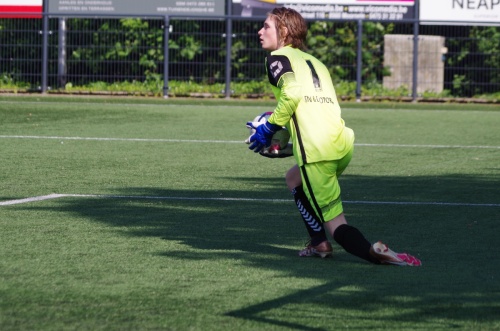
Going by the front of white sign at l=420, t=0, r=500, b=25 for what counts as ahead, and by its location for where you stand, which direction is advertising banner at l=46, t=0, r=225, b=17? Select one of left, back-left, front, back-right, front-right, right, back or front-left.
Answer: right

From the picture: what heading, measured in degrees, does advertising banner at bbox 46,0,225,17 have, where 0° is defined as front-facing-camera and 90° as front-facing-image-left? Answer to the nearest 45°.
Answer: approximately 0°

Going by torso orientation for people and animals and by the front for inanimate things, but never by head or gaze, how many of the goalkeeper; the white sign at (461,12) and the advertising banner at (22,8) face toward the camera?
2

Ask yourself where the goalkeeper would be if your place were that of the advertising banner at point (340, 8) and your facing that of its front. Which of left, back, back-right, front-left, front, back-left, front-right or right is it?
front

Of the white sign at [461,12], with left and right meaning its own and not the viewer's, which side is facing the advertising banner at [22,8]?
right

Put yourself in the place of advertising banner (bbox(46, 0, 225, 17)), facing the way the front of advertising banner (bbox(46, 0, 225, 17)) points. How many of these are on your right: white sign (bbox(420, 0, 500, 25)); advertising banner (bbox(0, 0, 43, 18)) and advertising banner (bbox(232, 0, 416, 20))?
1

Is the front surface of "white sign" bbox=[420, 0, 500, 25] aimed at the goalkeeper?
yes

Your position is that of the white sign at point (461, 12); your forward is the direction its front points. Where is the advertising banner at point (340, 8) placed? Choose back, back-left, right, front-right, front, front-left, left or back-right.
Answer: right

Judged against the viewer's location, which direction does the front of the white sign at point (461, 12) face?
facing the viewer

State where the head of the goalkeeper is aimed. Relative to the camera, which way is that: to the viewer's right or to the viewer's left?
to the viewer's left

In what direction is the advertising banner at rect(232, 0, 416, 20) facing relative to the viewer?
toward the camera

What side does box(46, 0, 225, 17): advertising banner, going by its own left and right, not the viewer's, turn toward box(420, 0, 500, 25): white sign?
left

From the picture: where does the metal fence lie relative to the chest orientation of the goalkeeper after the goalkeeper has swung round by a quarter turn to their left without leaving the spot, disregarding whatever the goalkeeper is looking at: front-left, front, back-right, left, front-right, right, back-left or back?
back-right

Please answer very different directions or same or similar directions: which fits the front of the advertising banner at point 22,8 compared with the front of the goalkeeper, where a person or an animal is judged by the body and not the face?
very different directions

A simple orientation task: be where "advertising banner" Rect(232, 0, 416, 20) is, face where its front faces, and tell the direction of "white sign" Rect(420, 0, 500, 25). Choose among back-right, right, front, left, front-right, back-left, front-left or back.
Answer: left

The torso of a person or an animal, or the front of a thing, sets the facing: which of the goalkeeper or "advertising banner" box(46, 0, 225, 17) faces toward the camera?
the advertising banner
